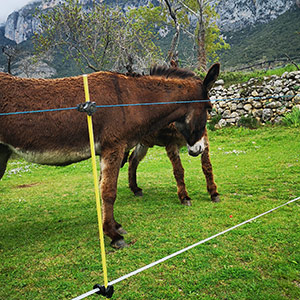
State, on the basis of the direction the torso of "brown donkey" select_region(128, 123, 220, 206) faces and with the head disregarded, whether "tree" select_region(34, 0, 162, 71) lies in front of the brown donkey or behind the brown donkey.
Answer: behind

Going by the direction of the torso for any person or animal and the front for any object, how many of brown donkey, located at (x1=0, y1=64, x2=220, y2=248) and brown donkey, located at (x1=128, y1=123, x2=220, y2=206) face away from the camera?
0

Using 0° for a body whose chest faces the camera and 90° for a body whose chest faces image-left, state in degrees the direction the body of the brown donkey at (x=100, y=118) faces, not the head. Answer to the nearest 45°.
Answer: approximately 270°

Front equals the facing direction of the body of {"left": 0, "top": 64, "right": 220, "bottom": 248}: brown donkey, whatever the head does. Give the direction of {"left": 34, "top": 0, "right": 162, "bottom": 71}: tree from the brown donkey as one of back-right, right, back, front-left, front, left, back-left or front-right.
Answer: left

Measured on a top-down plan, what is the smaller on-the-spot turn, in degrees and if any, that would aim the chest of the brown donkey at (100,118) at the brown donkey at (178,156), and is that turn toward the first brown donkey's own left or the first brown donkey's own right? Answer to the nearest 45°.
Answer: approximately 45° to the first brown donkey's own left

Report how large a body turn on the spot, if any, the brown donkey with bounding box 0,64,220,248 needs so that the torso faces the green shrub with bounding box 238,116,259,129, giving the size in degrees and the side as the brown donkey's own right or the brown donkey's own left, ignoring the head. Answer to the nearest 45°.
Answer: approximately 45° to the brown donkey's own left

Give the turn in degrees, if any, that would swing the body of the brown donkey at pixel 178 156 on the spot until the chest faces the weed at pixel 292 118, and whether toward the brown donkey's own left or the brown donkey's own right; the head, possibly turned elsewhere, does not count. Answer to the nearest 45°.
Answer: approximately 90° to the brown donkey's own left
